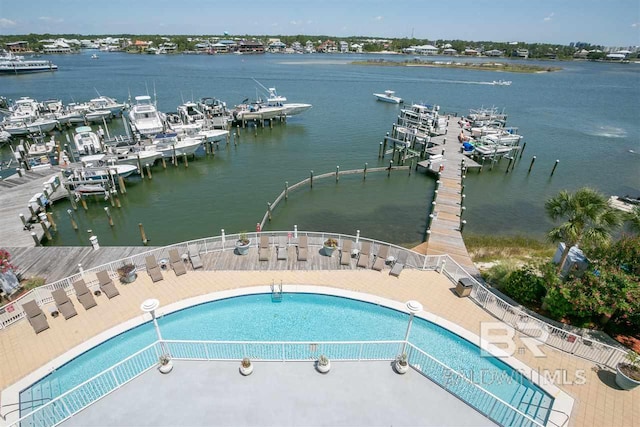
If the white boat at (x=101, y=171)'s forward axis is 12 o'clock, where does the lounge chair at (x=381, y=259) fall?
The lounge chair is roughly at 2 o'clock from the white boat.

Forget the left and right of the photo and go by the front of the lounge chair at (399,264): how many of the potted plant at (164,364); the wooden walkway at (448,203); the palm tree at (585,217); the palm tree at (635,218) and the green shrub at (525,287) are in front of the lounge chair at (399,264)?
1

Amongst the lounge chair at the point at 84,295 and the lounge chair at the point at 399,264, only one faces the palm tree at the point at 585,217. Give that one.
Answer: the lounge chair at the point at 84,295

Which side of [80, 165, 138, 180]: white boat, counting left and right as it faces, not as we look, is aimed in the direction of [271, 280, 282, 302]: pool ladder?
right

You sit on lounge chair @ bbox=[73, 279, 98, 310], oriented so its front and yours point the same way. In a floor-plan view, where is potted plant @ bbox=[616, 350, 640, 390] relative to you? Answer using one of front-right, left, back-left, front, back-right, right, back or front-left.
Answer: front

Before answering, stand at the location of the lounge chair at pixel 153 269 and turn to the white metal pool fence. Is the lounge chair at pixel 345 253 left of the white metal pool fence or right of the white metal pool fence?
left

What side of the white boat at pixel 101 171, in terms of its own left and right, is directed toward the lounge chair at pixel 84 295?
right

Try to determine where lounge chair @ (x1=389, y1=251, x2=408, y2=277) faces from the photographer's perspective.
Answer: facing the viewer and to the left of the viewer

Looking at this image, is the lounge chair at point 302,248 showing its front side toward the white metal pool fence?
yes

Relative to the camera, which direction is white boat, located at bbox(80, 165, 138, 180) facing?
to the viewer's right

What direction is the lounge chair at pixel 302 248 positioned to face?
toward the camera

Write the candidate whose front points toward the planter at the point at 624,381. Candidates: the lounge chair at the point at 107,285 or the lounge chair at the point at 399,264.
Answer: the lounge chair at the point at 107,285

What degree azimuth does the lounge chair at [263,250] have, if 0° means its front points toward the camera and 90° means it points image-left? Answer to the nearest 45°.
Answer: approximately 0°

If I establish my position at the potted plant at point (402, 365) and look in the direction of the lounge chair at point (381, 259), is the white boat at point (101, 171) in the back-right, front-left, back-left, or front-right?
front-left
